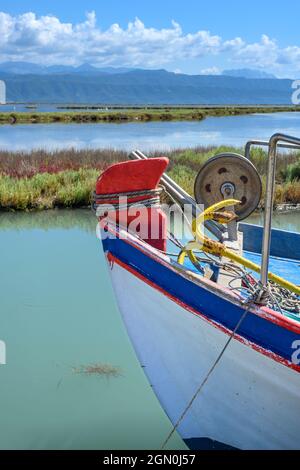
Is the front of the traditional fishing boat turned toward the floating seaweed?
no

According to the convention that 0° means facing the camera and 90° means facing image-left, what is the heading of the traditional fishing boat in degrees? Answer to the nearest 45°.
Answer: approximately 90°
